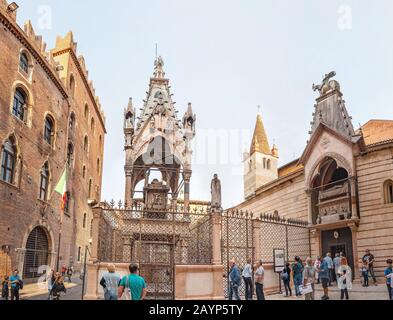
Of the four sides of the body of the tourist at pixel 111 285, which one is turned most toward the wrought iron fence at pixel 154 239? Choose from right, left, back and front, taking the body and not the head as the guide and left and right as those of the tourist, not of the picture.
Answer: front

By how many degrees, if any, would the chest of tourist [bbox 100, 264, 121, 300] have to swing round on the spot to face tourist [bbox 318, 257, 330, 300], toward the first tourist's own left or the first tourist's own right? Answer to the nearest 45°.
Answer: approximately 45° to the first tourist's own right

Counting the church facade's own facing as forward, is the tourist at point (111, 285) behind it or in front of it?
in front

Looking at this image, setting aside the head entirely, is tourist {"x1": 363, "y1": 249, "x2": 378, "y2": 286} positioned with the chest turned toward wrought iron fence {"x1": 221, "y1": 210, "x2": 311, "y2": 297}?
no

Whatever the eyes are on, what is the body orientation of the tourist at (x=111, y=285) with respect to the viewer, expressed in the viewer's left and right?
facing away from the viewer

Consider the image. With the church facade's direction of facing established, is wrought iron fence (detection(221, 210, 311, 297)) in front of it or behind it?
in front

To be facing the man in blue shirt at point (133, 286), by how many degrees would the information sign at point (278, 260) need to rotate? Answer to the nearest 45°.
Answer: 0° — it already faces them

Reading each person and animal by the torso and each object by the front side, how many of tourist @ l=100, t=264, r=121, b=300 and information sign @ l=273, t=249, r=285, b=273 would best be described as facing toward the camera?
1

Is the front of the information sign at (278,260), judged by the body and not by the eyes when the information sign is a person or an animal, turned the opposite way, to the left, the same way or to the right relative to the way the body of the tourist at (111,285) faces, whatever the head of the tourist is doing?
the opposite way

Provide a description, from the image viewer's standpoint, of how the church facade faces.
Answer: facing the viewer and to the left of the viewer

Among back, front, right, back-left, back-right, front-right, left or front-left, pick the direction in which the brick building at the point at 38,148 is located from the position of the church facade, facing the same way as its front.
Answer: front-right

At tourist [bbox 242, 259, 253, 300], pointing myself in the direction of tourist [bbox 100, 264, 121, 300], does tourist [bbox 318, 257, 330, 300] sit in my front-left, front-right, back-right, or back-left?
back-left

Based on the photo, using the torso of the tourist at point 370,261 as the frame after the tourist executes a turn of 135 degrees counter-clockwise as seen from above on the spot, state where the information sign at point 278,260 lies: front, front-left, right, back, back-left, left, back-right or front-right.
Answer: back-right

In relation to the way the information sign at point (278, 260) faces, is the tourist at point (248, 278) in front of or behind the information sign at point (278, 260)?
in front

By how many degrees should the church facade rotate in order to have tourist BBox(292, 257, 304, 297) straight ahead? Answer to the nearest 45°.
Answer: approximately 45° to its left

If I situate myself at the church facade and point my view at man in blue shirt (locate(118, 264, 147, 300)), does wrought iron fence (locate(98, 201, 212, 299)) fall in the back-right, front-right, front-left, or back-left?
front-right

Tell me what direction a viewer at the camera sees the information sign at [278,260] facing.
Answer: facing the viewer

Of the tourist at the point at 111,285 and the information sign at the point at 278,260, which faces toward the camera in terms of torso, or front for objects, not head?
the information sign
